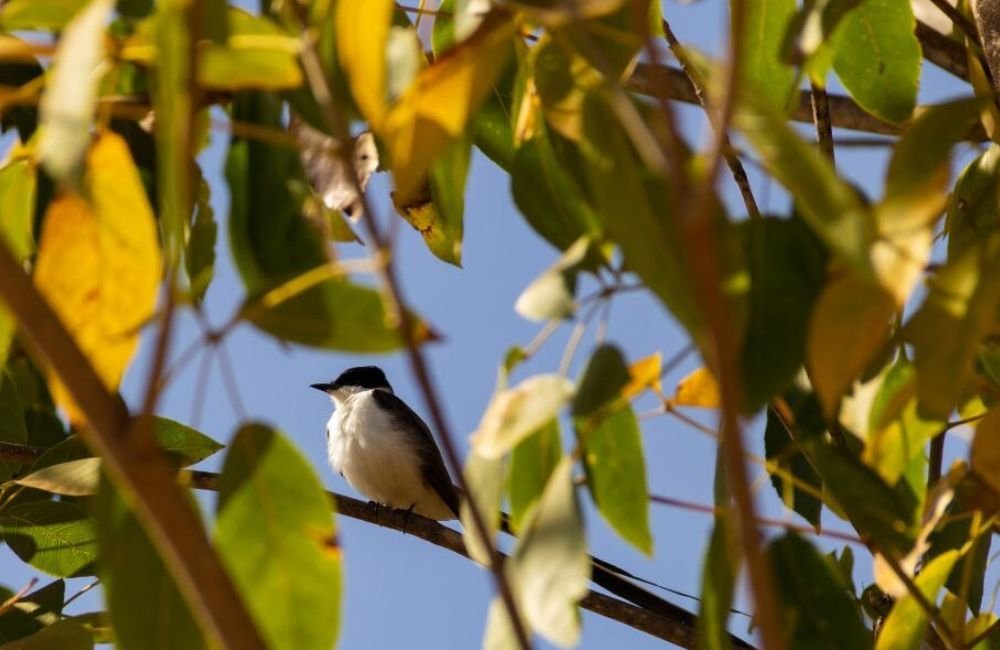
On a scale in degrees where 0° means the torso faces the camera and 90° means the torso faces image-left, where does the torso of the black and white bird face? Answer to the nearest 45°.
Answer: approximately 45°

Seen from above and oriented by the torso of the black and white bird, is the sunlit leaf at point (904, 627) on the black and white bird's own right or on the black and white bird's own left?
on the black and white bird's own left
